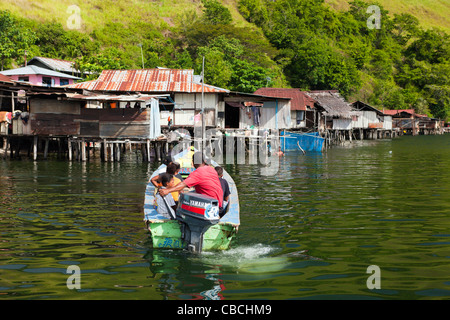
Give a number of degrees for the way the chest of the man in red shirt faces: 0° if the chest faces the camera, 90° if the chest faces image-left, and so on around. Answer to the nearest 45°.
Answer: approximately 135°

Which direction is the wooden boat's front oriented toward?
away from the camera

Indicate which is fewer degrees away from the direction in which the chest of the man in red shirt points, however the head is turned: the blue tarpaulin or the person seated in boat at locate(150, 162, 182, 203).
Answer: the person seated in boat
